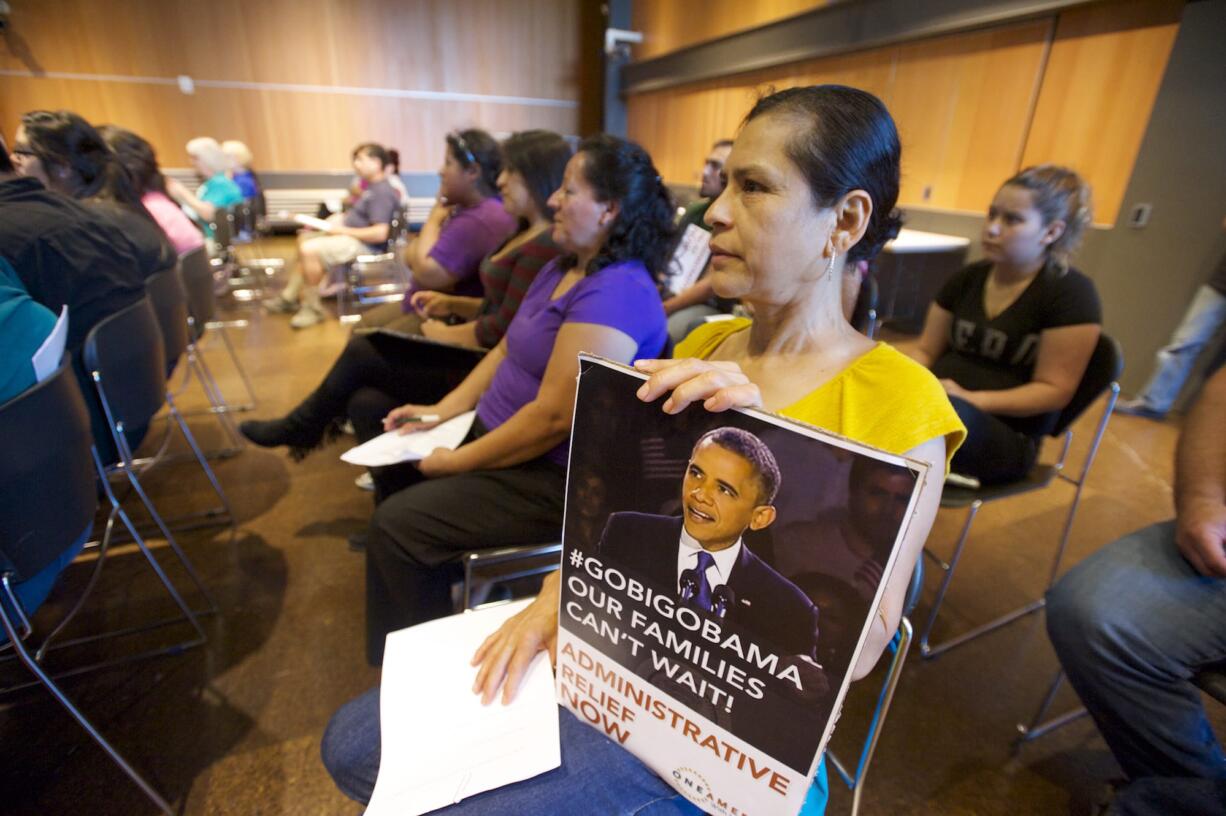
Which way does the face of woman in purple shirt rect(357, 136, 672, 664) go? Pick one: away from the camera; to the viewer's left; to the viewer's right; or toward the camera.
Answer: to the viewer's left

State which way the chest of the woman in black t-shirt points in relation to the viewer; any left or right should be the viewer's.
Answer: facing the viewer and to the left of the viewer

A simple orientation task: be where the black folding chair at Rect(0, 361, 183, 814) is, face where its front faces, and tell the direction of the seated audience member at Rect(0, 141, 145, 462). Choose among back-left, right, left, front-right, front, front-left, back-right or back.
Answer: front-right

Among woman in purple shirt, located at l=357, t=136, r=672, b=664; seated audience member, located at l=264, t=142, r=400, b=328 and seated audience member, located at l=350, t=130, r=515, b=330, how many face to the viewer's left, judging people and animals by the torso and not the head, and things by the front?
3

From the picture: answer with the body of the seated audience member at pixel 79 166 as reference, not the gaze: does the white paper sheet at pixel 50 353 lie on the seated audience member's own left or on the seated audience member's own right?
on the seated audience member's own left

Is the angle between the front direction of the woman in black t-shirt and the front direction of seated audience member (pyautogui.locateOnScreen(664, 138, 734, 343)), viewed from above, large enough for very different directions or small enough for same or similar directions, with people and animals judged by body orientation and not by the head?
same or similar directions

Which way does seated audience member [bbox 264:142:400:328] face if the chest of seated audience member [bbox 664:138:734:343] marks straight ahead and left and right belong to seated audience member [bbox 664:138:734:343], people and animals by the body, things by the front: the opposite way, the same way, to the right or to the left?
the same way

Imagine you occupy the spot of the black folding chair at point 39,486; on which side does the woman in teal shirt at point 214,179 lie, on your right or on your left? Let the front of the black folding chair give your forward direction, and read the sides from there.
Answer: on your right

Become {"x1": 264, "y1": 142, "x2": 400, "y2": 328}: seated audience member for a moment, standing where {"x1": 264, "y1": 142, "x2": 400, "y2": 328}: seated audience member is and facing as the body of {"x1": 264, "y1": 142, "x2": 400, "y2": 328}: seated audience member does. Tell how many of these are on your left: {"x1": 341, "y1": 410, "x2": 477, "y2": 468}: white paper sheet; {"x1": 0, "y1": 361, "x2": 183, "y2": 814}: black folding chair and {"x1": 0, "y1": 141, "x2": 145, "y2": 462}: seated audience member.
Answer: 3

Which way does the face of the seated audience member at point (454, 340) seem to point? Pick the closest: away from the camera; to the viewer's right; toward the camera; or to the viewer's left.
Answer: to the viewer's left

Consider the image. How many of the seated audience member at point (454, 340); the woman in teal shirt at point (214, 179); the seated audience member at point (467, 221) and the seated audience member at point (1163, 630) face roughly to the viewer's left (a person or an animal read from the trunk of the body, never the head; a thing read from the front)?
4

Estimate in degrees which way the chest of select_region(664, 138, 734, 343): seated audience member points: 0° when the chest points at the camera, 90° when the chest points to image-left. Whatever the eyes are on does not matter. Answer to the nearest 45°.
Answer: approximately 45°

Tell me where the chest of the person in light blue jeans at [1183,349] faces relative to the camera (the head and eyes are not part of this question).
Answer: to the viewer's left

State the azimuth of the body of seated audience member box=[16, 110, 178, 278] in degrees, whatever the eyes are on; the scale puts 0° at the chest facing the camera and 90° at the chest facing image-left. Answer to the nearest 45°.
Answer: approximately 90°

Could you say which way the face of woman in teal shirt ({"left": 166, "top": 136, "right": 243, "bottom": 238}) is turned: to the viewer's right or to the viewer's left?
to the viewer's left

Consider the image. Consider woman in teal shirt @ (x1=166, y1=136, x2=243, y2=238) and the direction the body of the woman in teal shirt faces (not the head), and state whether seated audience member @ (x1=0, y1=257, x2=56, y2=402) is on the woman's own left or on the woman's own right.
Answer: on the woman's own left

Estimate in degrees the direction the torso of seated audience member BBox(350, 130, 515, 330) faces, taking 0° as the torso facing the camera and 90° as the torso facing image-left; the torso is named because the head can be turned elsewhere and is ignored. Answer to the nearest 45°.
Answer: approximately 90°

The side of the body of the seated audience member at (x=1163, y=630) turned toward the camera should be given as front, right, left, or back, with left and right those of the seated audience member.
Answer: left

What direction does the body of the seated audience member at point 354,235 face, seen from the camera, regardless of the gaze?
to the viewer's left

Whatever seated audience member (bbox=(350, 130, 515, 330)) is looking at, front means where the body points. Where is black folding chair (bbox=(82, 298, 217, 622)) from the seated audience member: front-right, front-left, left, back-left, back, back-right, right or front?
front-left

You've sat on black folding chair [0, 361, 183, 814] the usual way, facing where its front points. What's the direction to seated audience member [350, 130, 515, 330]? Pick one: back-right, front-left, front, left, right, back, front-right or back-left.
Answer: right

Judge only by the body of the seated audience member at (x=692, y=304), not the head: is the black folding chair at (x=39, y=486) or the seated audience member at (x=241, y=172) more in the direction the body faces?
the black folding chair
